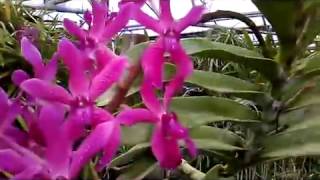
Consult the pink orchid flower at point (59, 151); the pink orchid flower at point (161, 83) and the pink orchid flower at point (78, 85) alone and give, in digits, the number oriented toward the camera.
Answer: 3

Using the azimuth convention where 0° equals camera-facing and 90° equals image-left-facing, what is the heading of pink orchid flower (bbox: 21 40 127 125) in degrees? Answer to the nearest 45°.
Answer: approximately 0°
